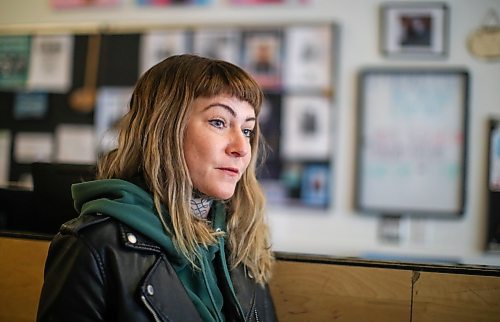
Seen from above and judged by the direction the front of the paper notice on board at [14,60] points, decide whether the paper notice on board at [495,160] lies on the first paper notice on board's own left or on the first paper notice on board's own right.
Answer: on the first paper notice on board's own left

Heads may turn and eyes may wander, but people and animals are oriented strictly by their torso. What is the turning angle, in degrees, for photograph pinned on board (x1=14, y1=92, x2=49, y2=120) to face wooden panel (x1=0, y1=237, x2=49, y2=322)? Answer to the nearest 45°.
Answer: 0° — it already faces it

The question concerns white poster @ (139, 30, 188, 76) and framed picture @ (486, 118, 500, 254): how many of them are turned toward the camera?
2

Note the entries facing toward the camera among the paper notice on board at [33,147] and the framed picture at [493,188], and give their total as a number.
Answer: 2

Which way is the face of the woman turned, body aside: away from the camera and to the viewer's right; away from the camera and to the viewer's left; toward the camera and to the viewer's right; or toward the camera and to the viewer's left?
toward the camera and to the viewer's right

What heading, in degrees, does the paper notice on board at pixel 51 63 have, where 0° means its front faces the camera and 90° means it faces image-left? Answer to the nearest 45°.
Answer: approximately 0°

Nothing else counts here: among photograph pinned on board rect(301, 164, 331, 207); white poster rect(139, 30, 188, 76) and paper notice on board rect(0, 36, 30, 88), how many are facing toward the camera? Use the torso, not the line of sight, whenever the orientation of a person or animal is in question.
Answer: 3

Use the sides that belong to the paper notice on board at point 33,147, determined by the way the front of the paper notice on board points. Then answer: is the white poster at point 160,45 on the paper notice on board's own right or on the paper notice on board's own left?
on the paper notice on board's own left

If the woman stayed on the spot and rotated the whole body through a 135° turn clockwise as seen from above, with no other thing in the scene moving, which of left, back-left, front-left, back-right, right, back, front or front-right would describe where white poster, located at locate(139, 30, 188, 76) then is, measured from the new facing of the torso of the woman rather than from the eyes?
right
